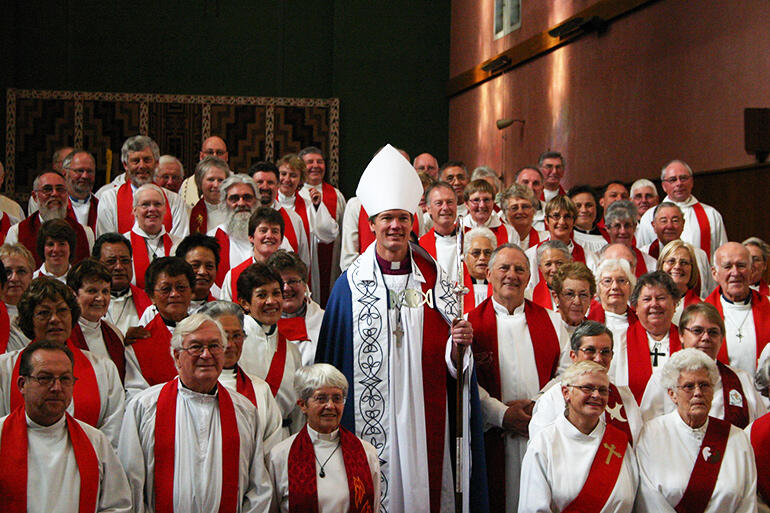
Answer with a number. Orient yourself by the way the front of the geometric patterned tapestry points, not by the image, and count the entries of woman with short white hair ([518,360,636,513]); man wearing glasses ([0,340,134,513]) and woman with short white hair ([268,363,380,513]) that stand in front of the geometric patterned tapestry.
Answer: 3

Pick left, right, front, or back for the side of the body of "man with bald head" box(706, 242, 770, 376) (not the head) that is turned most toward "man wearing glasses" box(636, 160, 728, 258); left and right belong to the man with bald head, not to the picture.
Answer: back

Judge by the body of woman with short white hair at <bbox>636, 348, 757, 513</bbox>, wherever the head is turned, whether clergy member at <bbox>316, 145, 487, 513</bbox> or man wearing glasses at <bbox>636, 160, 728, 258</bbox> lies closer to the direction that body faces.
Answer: the clergy member

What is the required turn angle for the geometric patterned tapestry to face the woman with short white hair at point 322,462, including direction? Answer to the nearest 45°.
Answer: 0° — it already faces them

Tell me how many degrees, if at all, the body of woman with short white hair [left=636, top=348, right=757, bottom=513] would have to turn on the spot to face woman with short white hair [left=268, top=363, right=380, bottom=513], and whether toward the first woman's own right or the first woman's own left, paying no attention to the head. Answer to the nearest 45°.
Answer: approximately 45° to the first woman's own right
